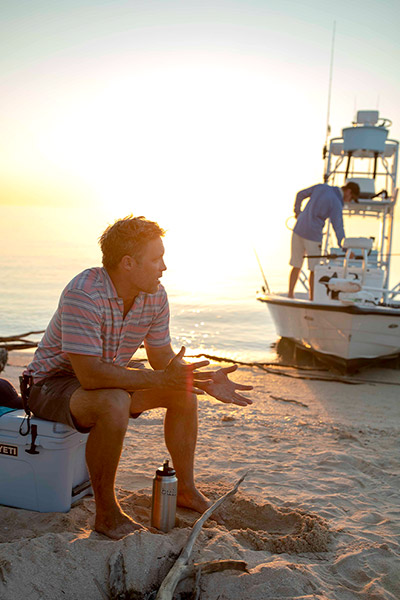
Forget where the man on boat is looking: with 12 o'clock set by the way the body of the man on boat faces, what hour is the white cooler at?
The white cooler is roughly at 5 o'clock from the man on boat.

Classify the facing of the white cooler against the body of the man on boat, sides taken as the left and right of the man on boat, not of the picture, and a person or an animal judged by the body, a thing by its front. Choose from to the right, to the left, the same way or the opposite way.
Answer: to the right

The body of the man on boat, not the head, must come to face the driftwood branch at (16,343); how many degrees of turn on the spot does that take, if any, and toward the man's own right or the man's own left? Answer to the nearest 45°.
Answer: approximately 135° to the man's own left

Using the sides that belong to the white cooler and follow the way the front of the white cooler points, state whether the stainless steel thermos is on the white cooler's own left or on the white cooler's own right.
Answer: on the white cooler's own left

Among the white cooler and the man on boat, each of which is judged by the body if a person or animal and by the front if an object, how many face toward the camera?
1

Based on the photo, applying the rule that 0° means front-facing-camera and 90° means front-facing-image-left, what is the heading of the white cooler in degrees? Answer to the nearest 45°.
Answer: approximately 0°

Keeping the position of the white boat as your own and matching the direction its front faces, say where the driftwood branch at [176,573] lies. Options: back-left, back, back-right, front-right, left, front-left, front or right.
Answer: front

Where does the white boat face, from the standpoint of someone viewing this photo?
facing the viewer

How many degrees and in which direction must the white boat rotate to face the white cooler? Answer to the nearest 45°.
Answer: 0° — it already faces it

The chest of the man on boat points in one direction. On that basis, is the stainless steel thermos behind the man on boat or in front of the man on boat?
behind

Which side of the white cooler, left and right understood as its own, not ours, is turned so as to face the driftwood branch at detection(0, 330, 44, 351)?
back

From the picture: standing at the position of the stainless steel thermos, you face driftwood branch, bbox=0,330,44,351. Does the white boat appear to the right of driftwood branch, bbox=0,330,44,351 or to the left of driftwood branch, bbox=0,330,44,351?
right

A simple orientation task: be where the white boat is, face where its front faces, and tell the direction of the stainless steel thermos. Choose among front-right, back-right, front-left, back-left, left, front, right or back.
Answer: front

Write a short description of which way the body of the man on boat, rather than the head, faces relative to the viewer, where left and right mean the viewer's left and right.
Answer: facing away from the viewer and to the right of the viewer
